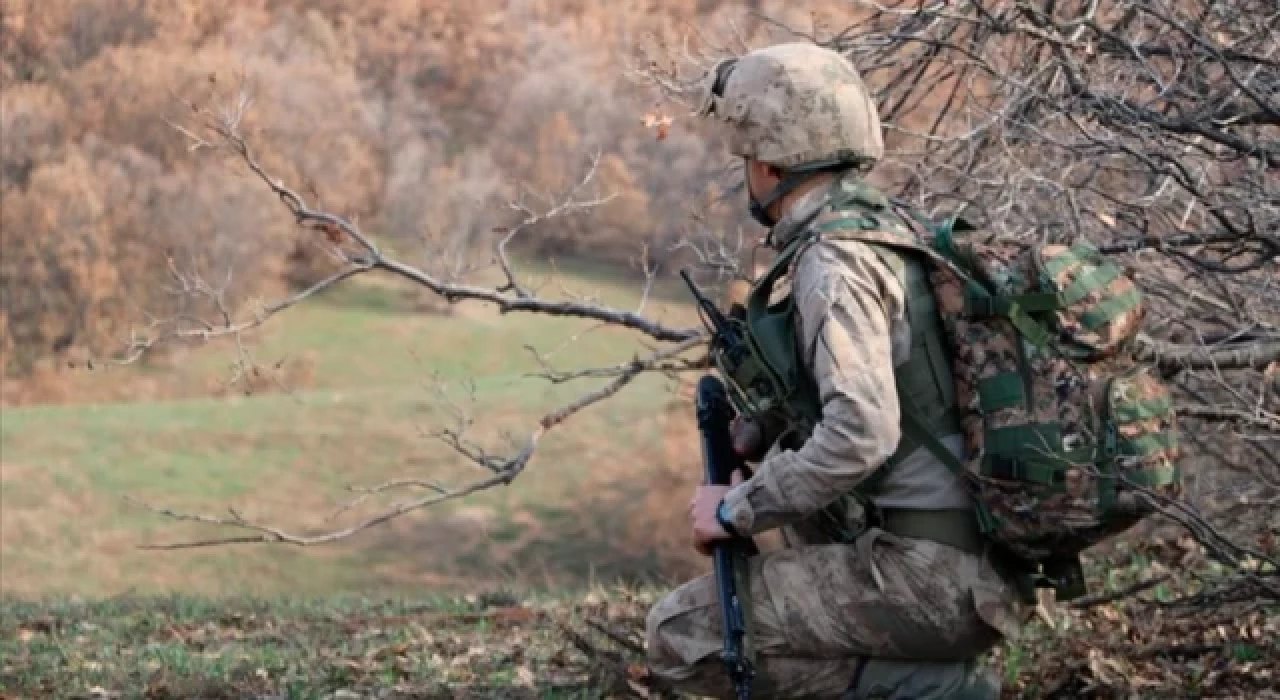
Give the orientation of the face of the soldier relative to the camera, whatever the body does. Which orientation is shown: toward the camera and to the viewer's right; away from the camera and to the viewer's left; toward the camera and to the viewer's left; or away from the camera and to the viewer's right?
away from the camera and to the viewer's left

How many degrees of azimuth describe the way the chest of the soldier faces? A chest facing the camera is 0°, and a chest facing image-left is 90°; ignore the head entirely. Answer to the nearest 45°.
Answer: approximately 90°
